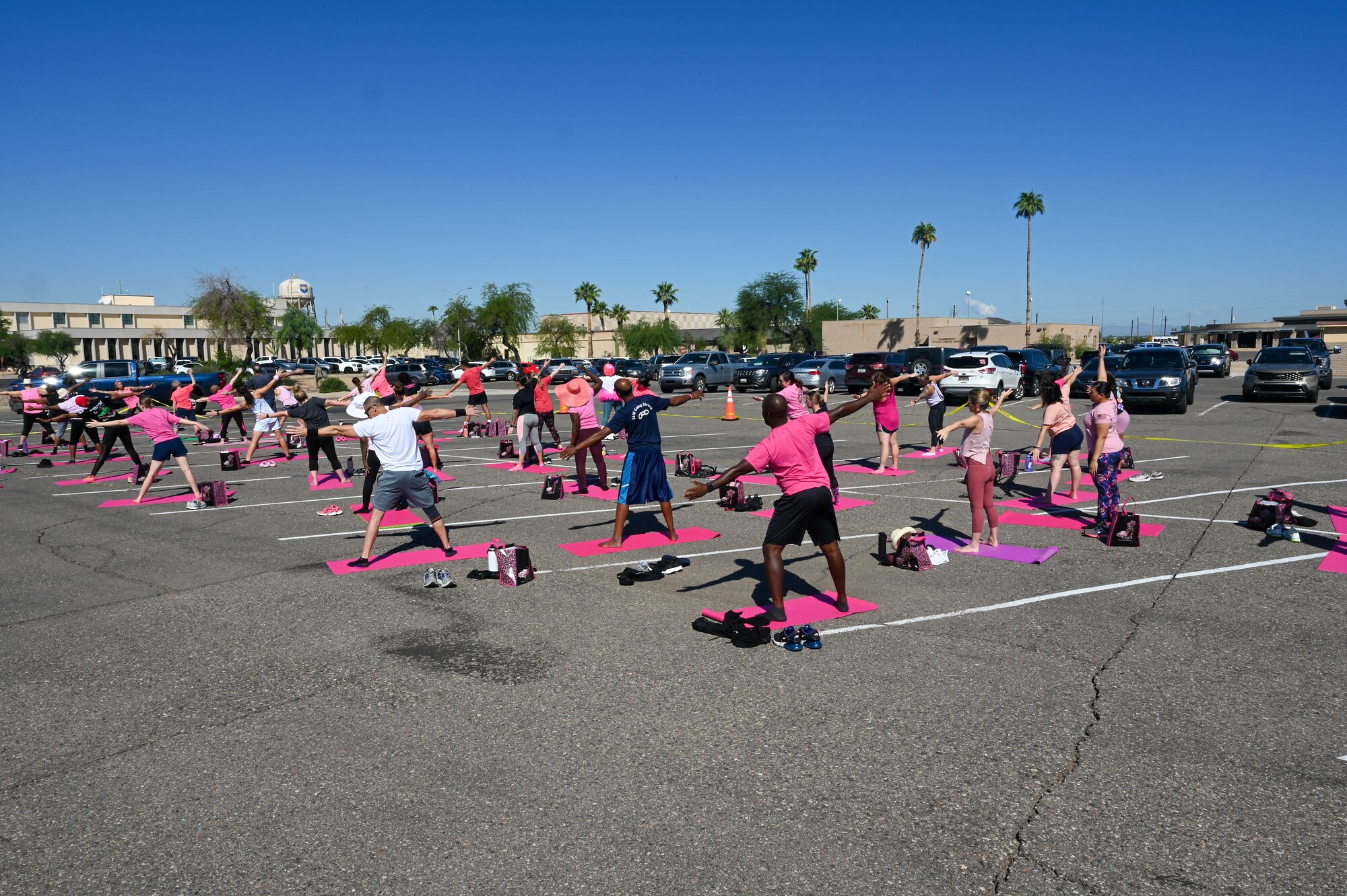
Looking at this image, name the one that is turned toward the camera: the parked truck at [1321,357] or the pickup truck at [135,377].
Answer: the parked truck

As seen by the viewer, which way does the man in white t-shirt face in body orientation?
away from the camera

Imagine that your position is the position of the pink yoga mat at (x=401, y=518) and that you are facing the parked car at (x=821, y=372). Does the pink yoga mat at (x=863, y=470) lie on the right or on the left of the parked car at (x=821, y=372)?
right

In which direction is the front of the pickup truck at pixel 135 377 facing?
to the viewer's left

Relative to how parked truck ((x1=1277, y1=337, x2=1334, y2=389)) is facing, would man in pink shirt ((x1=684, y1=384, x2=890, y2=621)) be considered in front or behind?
in front

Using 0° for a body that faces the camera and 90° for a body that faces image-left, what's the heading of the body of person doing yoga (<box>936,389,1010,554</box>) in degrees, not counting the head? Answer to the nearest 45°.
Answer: approximately 135°

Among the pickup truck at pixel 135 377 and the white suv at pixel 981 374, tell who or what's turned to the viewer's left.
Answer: the pickup truck

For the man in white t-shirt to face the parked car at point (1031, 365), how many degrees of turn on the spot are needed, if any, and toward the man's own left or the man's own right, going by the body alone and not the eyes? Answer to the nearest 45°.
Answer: approximately 45° to the man's own right

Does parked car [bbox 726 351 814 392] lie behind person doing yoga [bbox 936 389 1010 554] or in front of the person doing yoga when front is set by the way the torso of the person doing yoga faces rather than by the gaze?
in front

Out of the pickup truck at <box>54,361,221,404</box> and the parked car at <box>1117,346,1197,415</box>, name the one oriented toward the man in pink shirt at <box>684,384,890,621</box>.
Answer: the parked car

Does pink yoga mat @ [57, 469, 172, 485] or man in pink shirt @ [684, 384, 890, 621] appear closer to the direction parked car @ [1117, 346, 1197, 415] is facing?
the man in pink shirt

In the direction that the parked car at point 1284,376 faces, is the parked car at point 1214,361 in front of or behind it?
behind

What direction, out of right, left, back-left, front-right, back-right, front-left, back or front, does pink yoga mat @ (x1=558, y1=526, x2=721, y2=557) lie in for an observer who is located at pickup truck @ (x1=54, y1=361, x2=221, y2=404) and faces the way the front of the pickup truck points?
left

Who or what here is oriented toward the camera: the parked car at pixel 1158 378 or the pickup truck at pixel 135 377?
the parked car

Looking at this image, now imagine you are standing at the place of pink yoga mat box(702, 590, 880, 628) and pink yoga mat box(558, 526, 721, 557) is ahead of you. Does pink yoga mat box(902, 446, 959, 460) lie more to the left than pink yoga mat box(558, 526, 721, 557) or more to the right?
right

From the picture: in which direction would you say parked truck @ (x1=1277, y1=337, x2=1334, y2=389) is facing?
toward the camera

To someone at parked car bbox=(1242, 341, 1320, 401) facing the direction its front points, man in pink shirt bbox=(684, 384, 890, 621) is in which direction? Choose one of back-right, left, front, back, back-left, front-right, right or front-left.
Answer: front

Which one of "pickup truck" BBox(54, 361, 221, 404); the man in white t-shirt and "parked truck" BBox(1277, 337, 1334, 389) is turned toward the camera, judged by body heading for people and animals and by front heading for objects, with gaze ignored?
the parked truck

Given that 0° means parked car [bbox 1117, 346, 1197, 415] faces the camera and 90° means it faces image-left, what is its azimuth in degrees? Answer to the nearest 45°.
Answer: approximately 0°

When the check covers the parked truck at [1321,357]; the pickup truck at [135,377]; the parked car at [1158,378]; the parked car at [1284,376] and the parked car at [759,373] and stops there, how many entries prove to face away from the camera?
0

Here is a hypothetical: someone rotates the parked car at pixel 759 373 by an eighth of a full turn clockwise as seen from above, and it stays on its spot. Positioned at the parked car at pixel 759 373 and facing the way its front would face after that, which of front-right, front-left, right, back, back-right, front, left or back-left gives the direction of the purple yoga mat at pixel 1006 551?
left

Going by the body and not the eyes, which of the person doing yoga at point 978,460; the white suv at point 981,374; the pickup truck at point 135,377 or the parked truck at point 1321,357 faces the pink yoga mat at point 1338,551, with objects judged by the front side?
the parked truck
